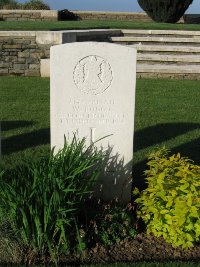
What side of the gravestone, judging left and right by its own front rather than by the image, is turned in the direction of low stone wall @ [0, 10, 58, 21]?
back

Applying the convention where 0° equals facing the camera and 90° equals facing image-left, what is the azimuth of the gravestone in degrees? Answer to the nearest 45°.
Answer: approximately 0°

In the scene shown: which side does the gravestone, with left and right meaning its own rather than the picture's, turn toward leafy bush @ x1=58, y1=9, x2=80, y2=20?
back

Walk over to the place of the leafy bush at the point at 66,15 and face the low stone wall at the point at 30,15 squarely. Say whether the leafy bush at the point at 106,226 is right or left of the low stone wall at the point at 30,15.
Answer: left

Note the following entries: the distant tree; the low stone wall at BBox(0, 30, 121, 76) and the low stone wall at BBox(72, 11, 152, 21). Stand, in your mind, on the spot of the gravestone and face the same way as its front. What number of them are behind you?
3

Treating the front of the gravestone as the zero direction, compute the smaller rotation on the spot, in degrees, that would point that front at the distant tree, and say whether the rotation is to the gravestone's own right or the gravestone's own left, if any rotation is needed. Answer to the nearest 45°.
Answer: approximately 180°

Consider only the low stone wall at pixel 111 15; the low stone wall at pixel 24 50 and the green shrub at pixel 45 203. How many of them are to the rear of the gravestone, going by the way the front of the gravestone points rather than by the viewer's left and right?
2

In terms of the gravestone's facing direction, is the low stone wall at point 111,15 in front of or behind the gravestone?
behind

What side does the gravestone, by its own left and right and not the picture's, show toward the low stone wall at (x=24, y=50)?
back
